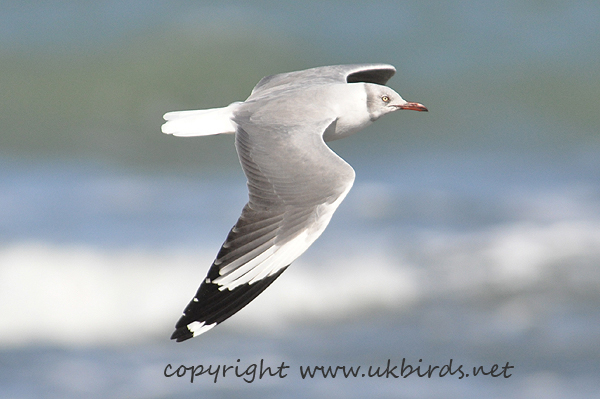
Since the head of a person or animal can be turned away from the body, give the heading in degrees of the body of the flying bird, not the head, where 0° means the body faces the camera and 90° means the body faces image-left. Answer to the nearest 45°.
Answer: approximately 270°
